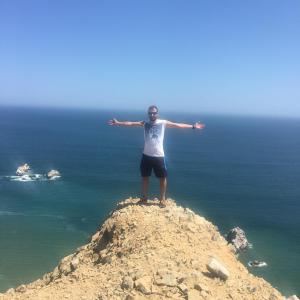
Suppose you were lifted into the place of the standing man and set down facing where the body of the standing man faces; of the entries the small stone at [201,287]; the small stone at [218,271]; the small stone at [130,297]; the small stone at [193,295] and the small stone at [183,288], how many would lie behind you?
0

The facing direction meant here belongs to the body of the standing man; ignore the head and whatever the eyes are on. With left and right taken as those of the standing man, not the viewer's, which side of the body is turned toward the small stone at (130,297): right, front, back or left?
front

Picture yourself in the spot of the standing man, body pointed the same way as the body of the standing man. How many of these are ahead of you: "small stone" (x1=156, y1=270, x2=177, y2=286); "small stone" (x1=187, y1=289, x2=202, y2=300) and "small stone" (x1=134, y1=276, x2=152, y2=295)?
3

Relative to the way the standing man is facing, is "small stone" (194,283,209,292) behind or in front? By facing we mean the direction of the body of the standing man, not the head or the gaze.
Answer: in front

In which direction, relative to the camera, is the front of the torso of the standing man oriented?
toward the camera

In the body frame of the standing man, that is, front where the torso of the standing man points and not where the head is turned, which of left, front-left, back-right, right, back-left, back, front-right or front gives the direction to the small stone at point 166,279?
front

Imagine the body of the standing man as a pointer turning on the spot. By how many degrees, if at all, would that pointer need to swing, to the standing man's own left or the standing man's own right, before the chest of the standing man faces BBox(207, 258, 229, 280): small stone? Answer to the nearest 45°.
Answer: approximately 45° to the standing man's own left

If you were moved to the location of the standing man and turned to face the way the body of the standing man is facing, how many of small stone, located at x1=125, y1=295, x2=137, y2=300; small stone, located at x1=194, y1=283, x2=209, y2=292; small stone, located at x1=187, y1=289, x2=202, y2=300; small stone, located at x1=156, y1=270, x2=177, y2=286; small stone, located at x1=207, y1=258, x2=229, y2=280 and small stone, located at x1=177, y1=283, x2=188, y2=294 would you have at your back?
0

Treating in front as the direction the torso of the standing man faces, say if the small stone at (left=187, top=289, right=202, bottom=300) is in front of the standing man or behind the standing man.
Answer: in front

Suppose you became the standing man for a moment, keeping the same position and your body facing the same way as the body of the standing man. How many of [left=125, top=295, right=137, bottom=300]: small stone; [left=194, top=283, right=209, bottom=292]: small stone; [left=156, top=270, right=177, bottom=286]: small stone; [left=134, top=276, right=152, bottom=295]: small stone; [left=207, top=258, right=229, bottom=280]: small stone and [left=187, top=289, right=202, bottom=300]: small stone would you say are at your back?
0

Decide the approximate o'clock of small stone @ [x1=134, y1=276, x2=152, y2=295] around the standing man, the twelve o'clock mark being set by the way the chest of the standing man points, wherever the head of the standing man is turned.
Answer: The small stone is roughly at 12 o'clock from the standing man.

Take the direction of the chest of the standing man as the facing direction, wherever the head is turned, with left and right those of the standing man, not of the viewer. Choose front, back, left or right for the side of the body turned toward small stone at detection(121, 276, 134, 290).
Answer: front

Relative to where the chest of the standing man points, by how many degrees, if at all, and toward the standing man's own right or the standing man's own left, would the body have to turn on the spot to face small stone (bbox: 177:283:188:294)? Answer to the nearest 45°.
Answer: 0° — they already face it
